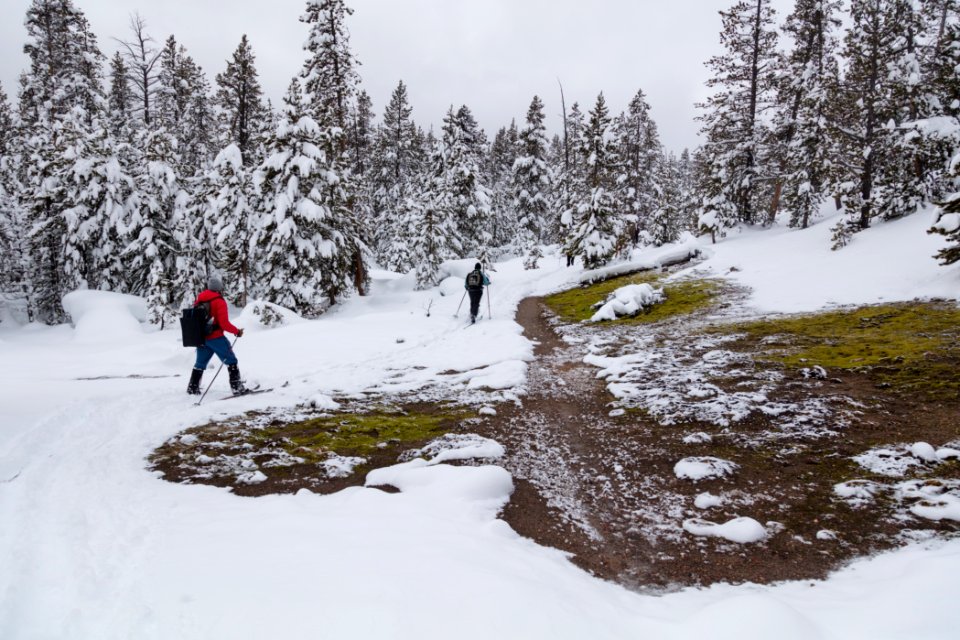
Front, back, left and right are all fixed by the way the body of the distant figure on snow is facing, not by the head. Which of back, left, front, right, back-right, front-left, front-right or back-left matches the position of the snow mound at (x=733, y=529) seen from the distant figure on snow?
back

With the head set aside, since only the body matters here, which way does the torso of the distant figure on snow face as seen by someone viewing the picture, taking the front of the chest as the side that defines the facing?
away from the camera

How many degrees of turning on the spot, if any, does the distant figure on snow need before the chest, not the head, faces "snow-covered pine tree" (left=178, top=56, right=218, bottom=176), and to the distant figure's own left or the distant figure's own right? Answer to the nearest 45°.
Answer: approximately 45° to the distant figure's own left

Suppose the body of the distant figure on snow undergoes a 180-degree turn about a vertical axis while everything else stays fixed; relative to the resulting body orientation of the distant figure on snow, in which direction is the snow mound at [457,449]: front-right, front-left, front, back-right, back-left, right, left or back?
front

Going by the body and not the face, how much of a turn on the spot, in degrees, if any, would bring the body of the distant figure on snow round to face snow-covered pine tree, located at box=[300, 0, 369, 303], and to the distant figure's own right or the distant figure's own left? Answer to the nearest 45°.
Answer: approximately 45° to the distant figure's own left

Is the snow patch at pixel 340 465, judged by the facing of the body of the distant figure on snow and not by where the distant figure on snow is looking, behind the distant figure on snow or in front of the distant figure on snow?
behind

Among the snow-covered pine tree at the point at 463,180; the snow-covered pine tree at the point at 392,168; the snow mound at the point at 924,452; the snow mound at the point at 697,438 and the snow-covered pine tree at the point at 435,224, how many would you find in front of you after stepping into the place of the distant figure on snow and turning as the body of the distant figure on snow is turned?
3

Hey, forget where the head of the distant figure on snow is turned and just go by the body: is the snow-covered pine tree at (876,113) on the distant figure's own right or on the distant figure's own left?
on the distant figure's own right

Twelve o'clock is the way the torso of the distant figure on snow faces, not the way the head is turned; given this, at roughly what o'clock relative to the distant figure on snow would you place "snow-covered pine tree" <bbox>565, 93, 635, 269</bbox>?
The snow-covered pine tree is roughly at 1 o'clock from the distant figure on snow.
